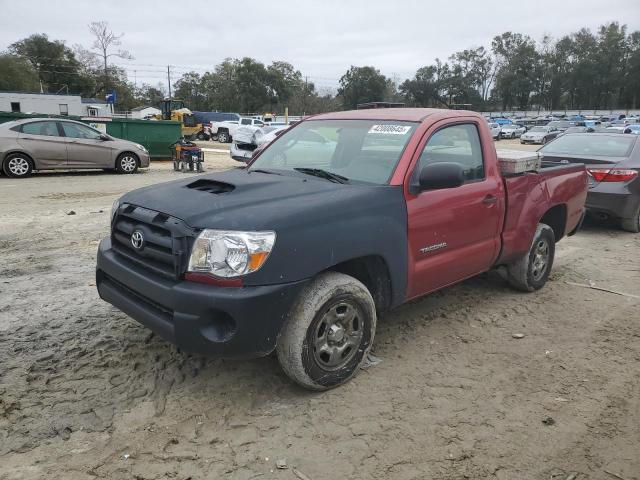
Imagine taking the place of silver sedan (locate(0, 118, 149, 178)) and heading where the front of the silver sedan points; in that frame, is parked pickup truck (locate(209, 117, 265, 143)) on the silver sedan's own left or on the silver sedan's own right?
on the silver sedan's own left

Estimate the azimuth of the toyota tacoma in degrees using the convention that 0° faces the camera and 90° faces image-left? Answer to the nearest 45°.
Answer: approximately 45°

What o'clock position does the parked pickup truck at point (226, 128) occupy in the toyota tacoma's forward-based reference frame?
The parked pickup truck is roughly at 4 o'clock from the toyota tacoma.

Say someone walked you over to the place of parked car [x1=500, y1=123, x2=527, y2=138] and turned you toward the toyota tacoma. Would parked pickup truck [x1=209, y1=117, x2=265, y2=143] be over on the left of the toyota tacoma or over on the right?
right

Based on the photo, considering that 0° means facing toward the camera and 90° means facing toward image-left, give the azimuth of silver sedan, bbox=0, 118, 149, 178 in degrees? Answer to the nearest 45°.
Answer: approximately 270°

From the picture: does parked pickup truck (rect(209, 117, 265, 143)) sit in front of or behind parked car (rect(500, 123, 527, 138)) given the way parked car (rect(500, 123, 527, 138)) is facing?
in front

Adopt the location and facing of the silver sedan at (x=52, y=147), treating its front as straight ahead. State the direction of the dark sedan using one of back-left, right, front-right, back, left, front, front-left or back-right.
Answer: front-right

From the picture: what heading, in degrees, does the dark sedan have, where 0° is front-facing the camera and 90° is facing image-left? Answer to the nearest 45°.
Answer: approximately 225°
